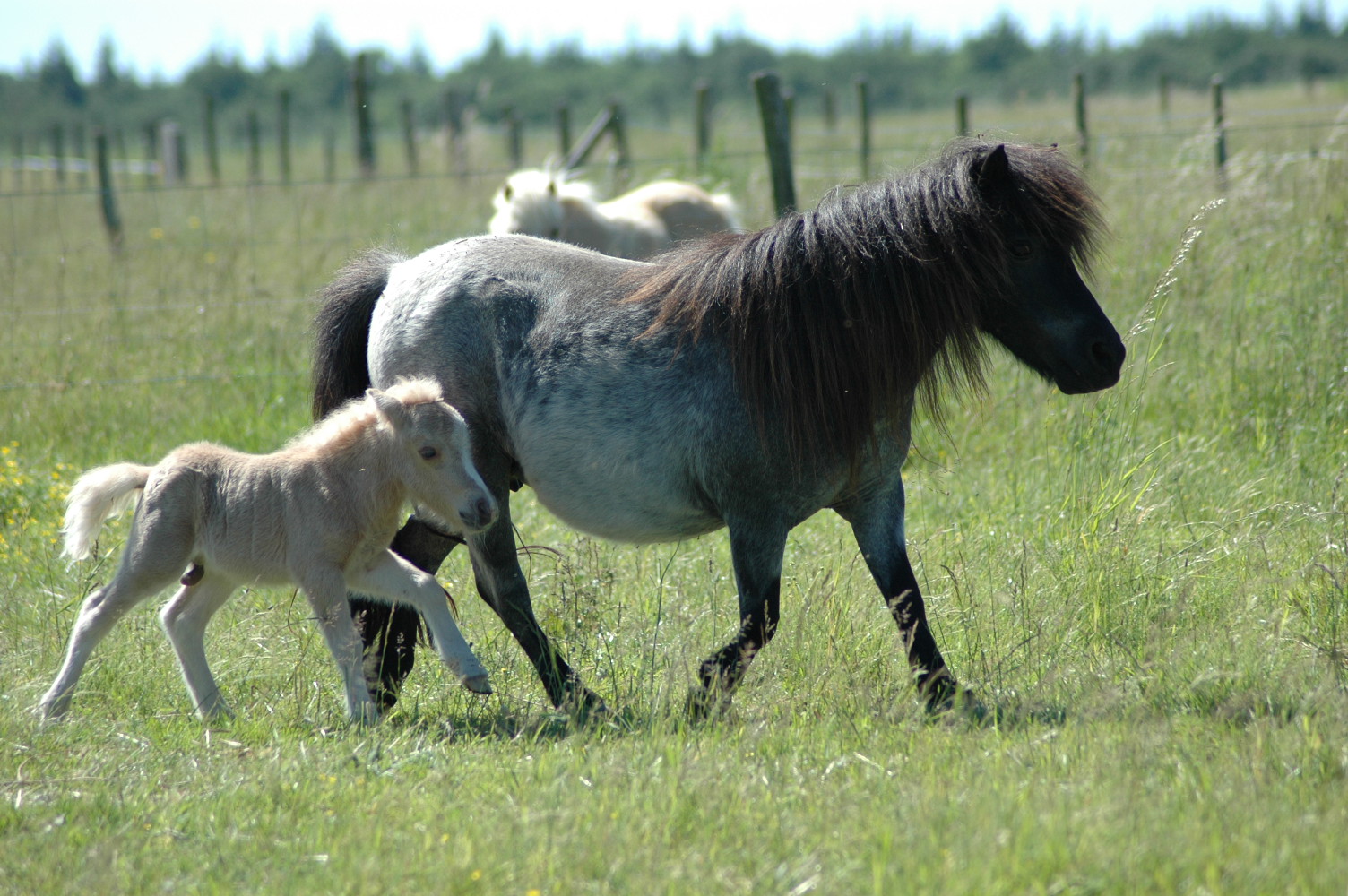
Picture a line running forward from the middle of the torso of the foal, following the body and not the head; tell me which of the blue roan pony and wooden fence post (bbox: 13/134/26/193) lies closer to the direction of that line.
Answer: the blue roan pony

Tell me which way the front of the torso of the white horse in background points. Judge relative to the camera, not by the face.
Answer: to the viewer's left

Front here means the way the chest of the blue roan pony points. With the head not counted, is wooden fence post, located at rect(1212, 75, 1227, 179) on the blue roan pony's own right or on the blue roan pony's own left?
on the blue roan pony's own left

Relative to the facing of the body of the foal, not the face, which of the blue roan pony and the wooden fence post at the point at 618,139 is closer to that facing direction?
the blue roan pony

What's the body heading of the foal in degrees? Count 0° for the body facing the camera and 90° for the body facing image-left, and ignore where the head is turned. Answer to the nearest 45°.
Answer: approximately 270°

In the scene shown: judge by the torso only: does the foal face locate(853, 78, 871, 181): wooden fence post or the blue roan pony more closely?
the blue roan pony

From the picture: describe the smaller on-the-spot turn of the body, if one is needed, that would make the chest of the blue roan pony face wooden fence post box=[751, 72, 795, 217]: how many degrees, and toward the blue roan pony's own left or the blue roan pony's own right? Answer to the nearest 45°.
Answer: approximately 90° to the blue roan pony's own left

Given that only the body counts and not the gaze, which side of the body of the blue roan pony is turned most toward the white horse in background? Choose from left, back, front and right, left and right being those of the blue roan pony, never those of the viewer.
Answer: left

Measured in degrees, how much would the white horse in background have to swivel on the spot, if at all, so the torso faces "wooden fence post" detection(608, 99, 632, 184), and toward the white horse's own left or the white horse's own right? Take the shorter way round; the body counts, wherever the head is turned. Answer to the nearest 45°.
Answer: approximately 90° to the white horse's own right

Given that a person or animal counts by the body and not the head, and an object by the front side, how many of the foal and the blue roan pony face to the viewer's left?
0

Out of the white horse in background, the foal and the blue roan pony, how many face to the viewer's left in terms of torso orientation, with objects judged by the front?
1

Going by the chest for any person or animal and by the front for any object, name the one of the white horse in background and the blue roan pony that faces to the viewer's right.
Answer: the blue roan pony
